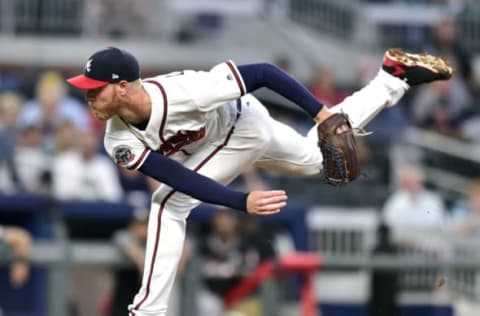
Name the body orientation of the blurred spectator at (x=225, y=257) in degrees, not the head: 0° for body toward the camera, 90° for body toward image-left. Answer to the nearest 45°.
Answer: approximately 0°

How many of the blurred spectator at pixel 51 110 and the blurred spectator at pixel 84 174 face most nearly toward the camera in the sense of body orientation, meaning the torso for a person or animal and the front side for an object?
2

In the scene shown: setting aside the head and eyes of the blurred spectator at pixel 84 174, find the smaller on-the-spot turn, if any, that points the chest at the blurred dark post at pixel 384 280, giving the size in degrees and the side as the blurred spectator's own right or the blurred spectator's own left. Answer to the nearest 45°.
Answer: approximately 90° to the blurred spectator's own left

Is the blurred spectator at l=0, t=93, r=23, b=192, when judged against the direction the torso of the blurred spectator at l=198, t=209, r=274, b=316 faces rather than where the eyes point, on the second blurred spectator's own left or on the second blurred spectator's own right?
on the second blurred spectator's own right

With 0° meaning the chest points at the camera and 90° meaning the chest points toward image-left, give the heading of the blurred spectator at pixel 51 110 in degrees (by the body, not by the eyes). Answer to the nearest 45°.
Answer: approximately 0°

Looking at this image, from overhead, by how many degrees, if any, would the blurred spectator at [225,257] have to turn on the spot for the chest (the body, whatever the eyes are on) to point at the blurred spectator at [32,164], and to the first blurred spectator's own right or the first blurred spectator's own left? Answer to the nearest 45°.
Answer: approximately 90° to the first blurred spectator's own right

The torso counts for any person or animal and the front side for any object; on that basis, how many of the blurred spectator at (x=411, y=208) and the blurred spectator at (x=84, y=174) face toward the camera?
2

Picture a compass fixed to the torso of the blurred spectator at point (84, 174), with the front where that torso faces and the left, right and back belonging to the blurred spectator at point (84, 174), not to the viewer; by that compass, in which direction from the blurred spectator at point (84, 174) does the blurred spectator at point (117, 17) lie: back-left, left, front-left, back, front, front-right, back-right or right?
back
